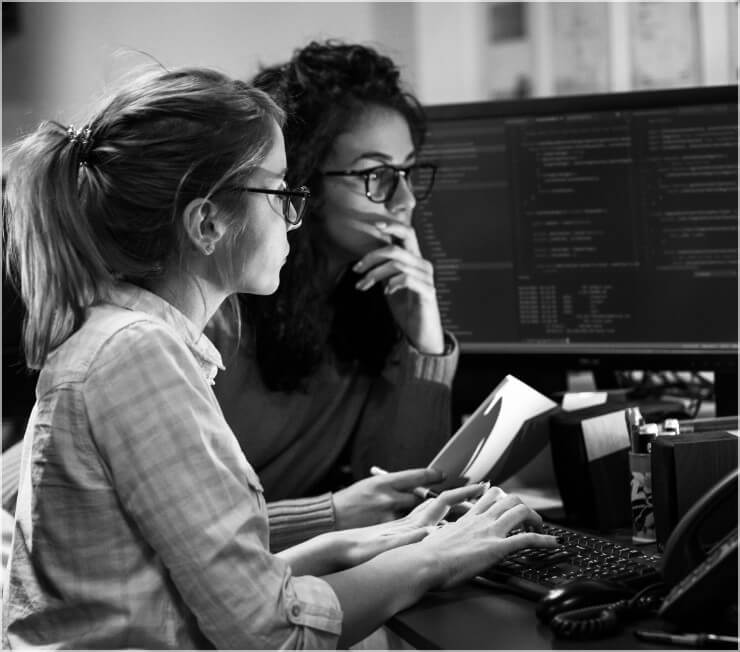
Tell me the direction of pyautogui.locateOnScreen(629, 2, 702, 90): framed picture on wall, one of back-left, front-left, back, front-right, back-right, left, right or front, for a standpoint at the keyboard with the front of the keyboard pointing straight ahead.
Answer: back-right

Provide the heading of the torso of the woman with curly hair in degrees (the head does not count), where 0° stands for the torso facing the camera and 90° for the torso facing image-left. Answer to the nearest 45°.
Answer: approximately 315°

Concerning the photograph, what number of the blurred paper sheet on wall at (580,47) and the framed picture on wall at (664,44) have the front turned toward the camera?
2

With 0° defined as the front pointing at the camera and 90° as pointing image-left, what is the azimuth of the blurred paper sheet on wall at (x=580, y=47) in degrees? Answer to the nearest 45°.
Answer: approximately 0°

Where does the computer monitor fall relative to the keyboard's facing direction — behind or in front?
behind

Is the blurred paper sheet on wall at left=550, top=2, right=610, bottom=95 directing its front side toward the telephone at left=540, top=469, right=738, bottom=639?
yes

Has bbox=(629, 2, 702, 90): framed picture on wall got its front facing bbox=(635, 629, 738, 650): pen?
yes
